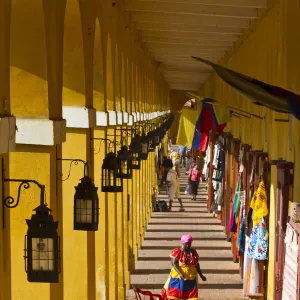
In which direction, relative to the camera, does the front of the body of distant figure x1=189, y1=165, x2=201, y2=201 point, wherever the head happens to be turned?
toward the camera

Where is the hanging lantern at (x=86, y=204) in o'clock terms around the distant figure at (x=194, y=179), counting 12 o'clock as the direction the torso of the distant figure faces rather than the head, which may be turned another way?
The hanging lantern is roughly at 12 o'clock from the distant figure.

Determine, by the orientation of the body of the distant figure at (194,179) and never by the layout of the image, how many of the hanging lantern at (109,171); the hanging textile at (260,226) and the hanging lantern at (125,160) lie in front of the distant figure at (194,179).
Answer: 3

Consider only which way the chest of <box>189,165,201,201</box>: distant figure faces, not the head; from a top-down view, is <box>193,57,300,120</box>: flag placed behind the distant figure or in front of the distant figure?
in front

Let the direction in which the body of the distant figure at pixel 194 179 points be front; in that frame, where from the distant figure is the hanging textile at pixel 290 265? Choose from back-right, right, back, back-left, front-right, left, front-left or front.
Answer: front

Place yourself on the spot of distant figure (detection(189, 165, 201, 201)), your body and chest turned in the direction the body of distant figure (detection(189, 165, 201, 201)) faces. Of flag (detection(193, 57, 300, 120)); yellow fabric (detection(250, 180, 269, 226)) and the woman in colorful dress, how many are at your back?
0

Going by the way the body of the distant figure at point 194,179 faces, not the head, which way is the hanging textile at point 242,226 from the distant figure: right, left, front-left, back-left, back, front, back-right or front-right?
front

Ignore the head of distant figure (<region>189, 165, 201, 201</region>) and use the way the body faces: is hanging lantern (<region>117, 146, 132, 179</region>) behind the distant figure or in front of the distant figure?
in front

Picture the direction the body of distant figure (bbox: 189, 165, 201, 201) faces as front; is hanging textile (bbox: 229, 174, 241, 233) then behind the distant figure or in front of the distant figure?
in front

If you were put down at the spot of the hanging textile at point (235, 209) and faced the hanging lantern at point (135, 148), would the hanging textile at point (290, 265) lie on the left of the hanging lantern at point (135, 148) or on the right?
left
